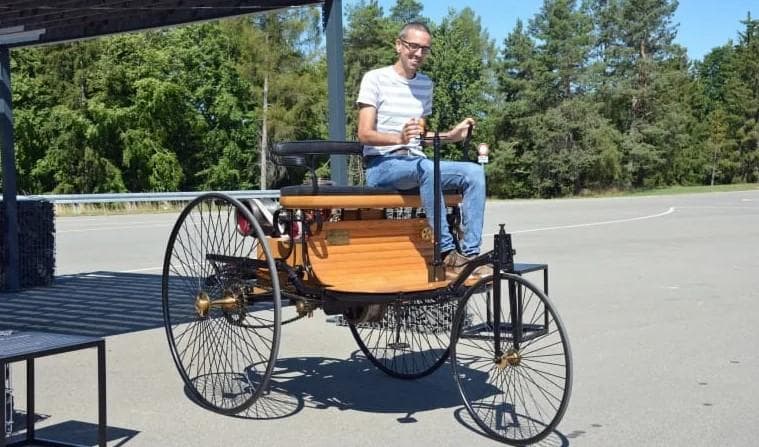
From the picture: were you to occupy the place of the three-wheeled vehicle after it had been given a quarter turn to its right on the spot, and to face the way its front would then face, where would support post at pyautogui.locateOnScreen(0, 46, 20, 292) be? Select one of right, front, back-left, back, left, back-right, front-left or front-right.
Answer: right

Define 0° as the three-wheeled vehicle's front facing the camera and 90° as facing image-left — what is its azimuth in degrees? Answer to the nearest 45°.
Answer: approximately 315°

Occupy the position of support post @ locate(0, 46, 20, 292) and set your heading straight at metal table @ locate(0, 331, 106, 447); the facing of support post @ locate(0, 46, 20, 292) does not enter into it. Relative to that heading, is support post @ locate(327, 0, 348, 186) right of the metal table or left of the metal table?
left

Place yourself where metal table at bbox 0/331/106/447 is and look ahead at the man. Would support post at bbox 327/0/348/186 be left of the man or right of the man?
left

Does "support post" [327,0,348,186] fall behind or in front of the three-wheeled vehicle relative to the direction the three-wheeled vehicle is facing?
behind

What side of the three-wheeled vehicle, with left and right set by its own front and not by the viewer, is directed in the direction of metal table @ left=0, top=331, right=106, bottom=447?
right
